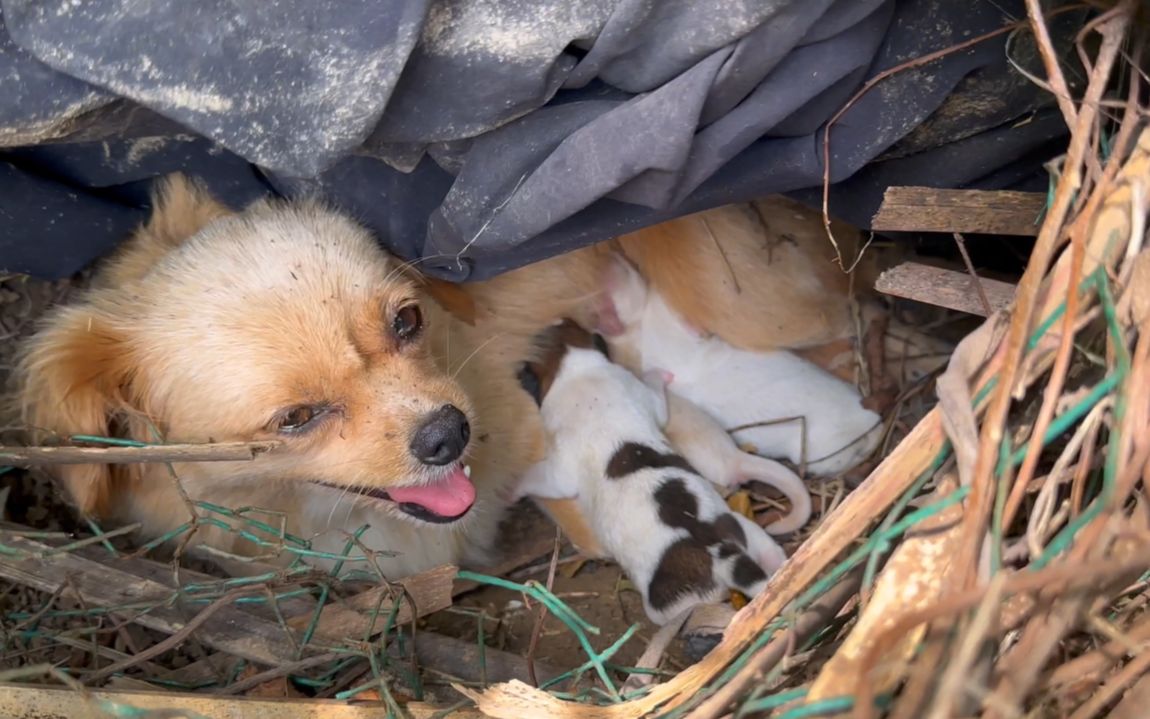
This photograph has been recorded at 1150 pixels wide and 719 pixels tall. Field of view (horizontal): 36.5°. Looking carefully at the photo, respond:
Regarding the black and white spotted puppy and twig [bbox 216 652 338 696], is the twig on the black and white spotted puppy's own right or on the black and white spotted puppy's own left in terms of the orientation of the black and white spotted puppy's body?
on the black and white spotted puppy's own left

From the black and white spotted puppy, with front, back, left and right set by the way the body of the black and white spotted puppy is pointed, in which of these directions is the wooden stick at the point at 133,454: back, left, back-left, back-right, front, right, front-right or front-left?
left

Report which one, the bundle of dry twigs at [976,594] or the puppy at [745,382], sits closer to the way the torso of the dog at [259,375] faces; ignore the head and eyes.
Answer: the bundle of dry twigs

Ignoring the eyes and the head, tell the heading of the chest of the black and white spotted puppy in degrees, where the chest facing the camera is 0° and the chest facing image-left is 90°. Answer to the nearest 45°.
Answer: approximately 135°
